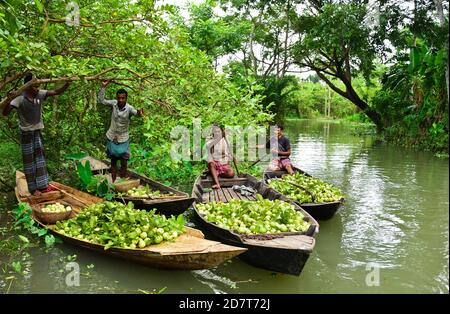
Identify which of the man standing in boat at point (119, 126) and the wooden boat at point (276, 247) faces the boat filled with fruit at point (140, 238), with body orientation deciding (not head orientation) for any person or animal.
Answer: the man standing in boat

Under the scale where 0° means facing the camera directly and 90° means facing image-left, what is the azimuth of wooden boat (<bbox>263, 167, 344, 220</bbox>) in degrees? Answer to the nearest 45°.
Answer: approximately 315°

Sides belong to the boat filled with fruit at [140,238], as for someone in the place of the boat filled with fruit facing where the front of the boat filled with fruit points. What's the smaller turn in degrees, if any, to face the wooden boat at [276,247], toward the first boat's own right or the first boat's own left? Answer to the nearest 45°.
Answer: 0° — it already faces it

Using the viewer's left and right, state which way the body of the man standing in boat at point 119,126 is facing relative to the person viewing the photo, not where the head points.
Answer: facing the viewer

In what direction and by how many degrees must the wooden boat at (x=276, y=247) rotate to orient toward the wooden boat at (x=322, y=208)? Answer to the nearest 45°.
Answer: approximately 135° to its left

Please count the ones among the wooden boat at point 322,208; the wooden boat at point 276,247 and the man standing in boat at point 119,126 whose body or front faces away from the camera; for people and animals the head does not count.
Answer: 0

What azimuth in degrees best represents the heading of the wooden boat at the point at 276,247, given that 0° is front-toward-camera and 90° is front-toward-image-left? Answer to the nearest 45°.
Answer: approximately 315°

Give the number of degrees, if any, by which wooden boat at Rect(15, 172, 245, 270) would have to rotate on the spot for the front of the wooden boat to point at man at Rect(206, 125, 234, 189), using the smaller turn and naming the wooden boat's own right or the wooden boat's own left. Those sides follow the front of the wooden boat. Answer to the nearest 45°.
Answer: approximately 135° to the wooden boat's own left

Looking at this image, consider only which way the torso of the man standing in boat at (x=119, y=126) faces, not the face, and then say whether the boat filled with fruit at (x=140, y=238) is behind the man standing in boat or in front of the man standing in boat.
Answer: in front

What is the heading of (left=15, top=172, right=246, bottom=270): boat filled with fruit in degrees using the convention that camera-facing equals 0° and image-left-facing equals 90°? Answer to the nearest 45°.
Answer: approximately 315°
